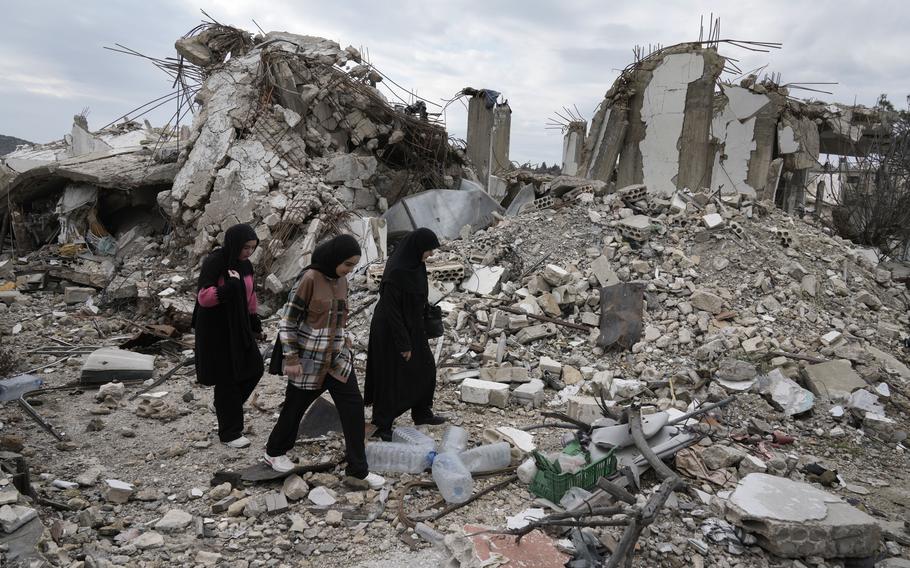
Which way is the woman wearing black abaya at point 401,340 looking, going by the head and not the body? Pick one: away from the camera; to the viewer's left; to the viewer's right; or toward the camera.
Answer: to the viewer's right

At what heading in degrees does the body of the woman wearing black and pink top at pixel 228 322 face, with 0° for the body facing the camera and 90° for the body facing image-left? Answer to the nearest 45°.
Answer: approximately 315°

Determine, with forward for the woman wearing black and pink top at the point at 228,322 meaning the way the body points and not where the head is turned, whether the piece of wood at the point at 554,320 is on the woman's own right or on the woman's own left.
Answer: on the woman's own left

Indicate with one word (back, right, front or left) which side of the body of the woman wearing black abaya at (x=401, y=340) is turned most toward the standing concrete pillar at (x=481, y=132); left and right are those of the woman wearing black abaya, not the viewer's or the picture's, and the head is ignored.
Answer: left

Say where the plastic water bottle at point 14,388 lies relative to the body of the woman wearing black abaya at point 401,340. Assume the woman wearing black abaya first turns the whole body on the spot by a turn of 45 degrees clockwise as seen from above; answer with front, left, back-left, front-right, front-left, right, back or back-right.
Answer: back-right

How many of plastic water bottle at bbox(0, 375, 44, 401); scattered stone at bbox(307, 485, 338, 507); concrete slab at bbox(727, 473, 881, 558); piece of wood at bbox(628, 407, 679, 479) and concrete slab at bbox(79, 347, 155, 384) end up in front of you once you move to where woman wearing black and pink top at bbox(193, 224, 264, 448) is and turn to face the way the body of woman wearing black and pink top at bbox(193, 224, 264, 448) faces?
3

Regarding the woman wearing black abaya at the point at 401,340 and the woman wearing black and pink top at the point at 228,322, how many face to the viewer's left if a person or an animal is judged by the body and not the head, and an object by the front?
0

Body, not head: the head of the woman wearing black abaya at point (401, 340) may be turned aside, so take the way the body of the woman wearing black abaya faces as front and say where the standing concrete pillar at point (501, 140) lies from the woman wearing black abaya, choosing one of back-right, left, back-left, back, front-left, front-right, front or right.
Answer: left

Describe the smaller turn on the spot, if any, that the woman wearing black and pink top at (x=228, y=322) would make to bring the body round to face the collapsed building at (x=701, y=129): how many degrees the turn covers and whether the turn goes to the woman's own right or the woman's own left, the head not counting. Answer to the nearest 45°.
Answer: approximately 90° to the woman's own left

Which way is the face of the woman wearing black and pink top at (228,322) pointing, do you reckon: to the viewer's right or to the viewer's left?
to the viewer's right

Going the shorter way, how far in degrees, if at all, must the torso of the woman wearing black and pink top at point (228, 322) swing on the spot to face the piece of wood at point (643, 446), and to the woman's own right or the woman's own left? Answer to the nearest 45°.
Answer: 0° — they already face it

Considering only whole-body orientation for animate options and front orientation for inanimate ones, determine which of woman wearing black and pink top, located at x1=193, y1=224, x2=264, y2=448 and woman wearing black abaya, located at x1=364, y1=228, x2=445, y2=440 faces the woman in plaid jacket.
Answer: woman wearing black and pink top, located at x1=193, y1=224, x2=264, y2=448

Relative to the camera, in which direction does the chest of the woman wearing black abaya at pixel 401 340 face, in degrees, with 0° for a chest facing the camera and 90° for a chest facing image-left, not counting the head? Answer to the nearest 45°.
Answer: approximately 270°
